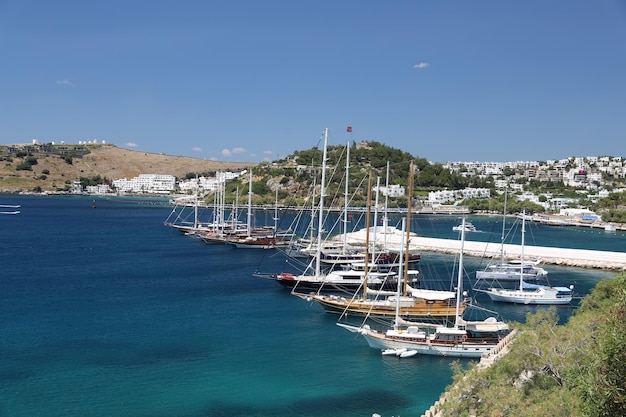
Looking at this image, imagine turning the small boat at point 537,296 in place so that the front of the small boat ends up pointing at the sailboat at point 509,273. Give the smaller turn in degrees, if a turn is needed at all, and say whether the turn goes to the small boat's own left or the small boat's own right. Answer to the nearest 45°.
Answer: approximately 90° to the small boat's own right

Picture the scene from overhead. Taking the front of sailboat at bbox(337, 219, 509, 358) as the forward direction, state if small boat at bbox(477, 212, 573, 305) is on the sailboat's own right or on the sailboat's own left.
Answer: on the sailboat's own right

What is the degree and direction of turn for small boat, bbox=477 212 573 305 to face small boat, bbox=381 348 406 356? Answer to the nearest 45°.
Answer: approximately 90° to its left

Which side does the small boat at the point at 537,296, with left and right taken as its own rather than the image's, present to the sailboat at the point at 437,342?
left

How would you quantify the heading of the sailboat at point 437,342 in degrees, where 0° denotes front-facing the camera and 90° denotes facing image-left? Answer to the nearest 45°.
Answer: approximately 90°

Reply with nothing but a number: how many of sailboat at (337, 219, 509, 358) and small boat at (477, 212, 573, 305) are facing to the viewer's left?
2

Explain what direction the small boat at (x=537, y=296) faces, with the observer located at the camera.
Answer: facing to the left of the viewer

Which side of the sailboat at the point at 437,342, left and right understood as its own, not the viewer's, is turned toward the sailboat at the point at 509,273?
right

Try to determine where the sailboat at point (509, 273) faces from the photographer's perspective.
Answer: facing to the left of the viewer

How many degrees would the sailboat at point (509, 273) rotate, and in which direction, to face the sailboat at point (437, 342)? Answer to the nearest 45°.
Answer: approximately 90° to its left
